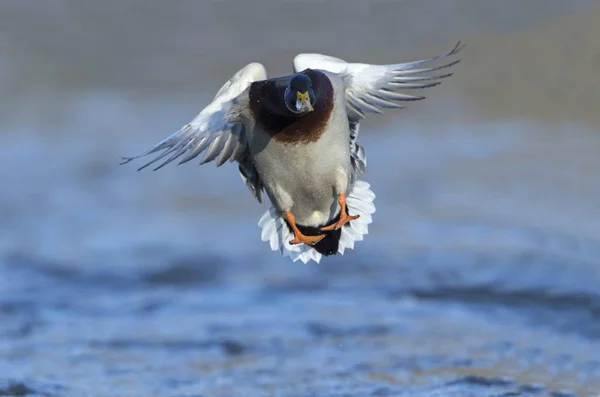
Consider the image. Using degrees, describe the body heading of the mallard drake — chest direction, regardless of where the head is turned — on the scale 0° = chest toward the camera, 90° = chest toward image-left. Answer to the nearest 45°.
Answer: approximately 0°
